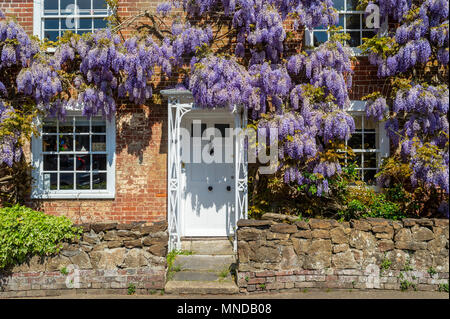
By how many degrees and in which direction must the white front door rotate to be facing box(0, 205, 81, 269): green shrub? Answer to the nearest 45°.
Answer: approximately 45° to its right

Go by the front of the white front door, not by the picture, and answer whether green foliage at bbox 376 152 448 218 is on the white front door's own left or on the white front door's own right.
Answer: on the white front door's own left

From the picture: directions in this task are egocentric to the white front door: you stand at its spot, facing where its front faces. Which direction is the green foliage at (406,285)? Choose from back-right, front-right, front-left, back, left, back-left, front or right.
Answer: front-left

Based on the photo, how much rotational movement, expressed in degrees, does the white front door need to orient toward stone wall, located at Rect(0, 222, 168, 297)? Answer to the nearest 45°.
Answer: approximately 45° to its right

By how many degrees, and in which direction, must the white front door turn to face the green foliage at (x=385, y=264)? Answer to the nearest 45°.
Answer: approximately 45° to its left

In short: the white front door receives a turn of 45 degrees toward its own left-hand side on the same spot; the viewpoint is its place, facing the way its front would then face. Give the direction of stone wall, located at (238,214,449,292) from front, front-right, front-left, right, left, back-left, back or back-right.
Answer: front

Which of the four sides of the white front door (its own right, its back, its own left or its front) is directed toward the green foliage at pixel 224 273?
front

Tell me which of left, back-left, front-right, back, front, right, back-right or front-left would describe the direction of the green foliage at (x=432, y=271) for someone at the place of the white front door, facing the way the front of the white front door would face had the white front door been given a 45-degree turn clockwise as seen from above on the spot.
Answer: left

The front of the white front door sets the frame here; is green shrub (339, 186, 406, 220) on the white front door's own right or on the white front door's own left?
on the white front door's own left

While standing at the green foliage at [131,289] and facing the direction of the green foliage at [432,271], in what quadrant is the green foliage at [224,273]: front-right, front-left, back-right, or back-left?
front-left

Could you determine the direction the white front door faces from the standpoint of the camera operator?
facing the viewer
